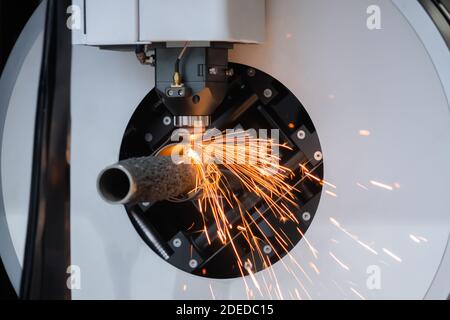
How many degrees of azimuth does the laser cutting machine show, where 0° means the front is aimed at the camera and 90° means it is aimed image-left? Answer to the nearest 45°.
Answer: approximately 0°
